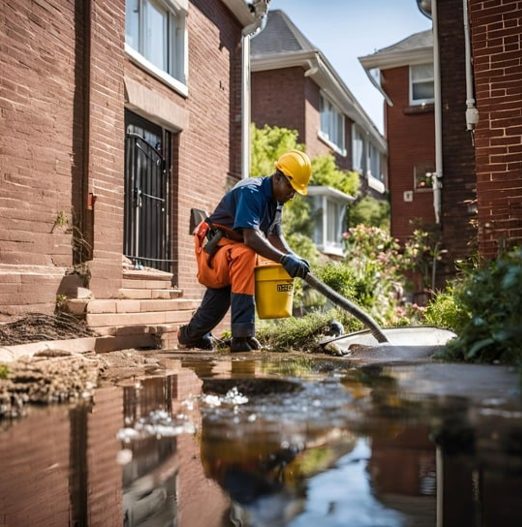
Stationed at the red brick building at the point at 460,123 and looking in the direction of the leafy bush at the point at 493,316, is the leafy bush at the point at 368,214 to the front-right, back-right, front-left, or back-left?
back-right

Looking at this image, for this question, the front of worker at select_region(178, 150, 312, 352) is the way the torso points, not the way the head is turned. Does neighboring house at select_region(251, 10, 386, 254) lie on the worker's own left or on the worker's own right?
on the worker's own left

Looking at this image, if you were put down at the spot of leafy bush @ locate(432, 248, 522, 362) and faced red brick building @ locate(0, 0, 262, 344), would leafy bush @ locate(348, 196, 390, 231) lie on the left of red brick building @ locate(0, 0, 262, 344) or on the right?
right

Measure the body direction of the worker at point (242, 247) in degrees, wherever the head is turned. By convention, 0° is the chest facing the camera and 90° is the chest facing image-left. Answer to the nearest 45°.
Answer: approximately 270°

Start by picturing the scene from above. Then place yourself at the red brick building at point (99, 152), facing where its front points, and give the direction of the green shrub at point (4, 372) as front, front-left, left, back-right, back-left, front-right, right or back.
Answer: front-right

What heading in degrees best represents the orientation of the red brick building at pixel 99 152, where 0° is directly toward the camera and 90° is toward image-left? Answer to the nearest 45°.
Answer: approximately 315°

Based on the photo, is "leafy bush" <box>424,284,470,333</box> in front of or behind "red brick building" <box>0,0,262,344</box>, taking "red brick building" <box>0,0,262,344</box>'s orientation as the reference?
in front

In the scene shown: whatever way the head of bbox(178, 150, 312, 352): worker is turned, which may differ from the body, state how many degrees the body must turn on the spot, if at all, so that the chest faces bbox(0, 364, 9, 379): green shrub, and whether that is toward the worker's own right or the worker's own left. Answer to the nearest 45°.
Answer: approximately 135° to the worker's own right

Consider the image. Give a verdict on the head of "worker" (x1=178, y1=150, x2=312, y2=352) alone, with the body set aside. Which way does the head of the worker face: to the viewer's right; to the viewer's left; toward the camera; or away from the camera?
to the viewer's right

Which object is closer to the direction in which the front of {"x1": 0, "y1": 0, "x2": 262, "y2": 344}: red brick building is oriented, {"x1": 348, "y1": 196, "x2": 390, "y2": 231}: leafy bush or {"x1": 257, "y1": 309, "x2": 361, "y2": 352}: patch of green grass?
the patch of green grass

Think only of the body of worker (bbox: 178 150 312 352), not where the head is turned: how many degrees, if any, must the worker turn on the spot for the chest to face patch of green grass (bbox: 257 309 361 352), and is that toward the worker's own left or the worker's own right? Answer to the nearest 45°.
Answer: approximately 45° to the worker's own left

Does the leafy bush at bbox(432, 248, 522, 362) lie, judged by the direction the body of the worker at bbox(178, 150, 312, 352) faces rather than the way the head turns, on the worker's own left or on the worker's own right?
on the worker's own right

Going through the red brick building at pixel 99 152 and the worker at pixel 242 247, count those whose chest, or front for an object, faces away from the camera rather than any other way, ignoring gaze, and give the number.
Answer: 0
